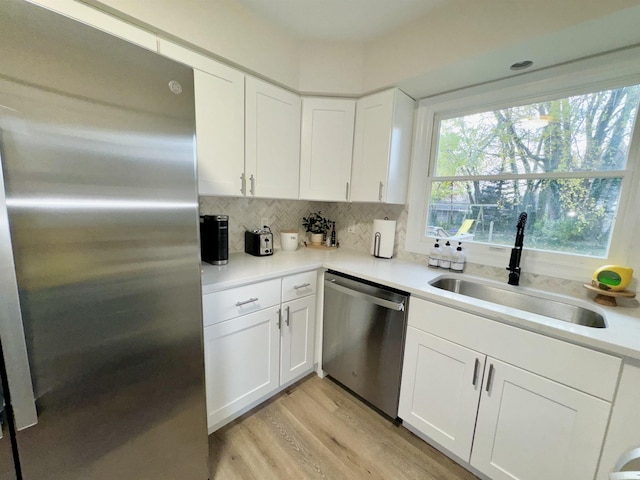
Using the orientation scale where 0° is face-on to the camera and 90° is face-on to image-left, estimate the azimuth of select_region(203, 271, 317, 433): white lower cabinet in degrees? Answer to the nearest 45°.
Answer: approximately 315°

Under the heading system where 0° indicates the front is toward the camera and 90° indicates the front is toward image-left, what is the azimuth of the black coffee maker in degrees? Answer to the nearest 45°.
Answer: approximately 315°

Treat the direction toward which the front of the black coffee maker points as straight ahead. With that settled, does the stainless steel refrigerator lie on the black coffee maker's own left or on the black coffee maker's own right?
on the black coffee maker's own right

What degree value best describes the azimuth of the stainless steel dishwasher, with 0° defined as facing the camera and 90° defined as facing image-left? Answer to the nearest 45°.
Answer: approximately 45°

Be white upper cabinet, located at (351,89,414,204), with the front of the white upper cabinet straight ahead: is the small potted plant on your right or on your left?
on your right

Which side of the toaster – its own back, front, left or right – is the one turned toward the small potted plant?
left

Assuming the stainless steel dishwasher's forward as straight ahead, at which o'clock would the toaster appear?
The toaster is roughly at 2 o'clock from the stainless steel dishwasher.
